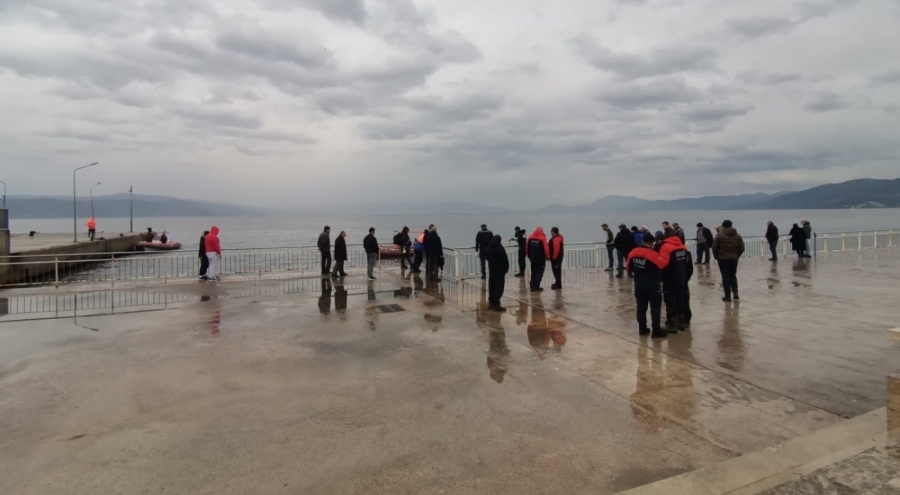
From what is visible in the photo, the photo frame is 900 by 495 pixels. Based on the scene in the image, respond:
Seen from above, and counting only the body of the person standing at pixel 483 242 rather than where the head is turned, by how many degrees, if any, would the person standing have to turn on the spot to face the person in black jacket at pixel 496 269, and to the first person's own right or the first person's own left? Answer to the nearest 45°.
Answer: approximately 180°

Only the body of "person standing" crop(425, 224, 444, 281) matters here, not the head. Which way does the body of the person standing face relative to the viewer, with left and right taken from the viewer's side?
facing away from the viewer

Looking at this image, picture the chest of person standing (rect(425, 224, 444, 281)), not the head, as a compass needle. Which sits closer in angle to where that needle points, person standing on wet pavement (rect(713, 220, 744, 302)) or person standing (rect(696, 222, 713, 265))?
the person standing

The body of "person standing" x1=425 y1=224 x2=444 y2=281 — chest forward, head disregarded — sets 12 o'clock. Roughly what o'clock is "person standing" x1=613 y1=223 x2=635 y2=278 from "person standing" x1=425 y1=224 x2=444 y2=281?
"person standing" x1=613 y1=223 x2=635 y2=278 is roughly at 3 o'clock from "person standing" x1=425 y1=224 x2=444 y2=281.

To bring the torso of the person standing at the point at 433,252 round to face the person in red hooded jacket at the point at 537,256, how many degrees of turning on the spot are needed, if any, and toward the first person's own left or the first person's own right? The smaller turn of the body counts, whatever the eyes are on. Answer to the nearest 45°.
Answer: approximately 135° to the first person's own right

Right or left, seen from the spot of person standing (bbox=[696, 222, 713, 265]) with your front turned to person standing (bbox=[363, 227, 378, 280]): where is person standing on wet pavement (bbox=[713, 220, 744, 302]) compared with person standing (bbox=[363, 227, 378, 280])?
left

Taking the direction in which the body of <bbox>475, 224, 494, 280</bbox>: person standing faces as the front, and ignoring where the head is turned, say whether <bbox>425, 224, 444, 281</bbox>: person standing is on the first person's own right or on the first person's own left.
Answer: on the first person's own left

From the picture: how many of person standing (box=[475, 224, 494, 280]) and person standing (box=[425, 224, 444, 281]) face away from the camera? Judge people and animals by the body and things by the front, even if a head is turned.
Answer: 2

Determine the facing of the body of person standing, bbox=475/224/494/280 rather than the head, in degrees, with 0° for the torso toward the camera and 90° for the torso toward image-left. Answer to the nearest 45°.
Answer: approximately 180°

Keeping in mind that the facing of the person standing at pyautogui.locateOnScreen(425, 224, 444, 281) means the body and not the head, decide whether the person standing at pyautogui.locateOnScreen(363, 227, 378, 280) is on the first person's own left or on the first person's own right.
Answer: on the first person's own left
